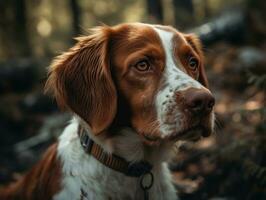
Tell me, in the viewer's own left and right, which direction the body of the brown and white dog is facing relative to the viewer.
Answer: facing the viewer and to the right of the viewer

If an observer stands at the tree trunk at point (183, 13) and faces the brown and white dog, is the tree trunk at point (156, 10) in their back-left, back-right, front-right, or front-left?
front-right

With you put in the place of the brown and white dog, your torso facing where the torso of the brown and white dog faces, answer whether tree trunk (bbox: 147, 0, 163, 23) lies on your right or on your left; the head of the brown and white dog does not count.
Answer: on your left

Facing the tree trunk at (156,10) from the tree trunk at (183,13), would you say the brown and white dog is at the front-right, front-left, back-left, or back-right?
front-left

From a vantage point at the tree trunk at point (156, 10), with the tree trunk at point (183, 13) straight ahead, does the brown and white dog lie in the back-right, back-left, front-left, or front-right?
back-right

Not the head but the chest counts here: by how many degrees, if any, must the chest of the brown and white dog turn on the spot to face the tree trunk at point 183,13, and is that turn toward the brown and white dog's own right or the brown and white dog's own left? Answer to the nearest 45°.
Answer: approximately 135° to the brown and white dog's own left
